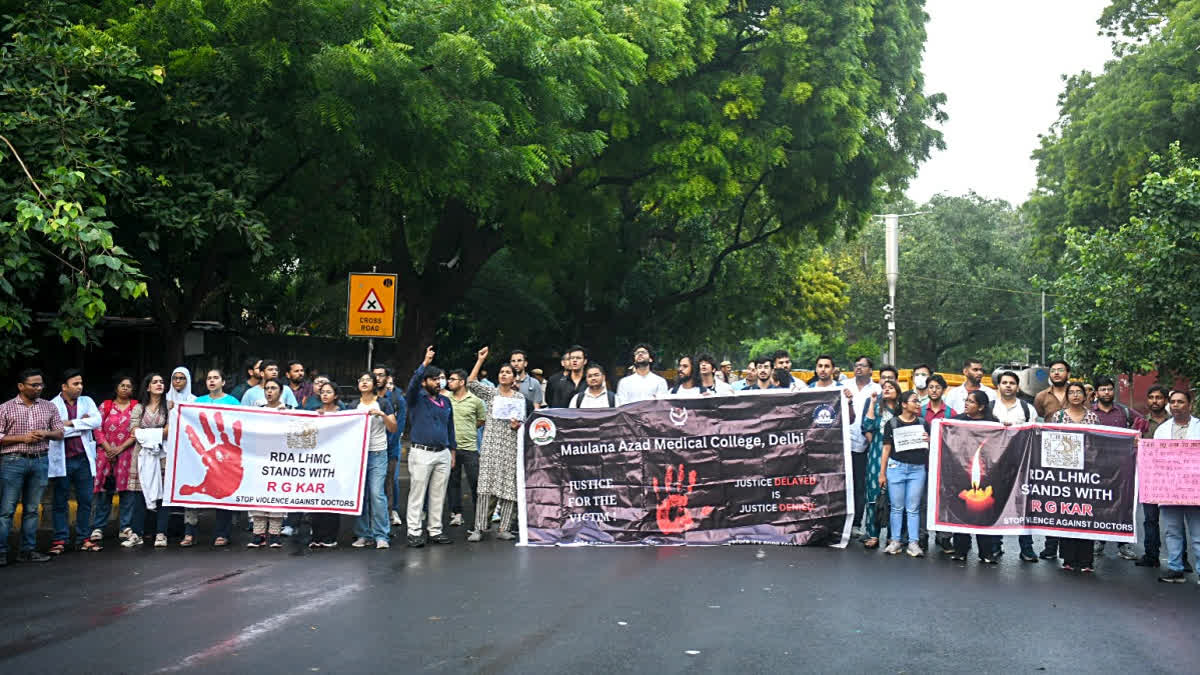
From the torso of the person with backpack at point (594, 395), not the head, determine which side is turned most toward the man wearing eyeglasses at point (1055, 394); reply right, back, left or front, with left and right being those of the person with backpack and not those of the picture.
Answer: left

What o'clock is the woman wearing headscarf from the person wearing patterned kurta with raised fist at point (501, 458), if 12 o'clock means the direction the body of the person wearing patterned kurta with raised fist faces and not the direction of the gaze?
The woman wearing headscarf is roughly at 3 o'clock from the person wearing patterned kurta with raised fist.

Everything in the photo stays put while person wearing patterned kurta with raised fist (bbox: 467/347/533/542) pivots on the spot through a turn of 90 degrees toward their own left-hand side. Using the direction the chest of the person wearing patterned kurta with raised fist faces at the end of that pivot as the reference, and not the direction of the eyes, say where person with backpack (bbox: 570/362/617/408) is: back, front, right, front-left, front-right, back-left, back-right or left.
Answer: front

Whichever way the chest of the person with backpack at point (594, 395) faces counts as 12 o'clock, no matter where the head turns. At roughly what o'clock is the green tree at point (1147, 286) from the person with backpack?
The green tree is roughly at 8 o'clock from the person with backpack.

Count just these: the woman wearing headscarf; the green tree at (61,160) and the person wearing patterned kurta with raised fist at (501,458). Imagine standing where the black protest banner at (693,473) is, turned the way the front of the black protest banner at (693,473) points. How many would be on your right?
3

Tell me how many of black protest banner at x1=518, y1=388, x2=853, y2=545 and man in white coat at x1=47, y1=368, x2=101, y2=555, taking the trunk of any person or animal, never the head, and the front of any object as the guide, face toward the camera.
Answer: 2

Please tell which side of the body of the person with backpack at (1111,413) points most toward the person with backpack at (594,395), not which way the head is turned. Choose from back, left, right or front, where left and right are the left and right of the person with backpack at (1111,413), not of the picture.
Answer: right

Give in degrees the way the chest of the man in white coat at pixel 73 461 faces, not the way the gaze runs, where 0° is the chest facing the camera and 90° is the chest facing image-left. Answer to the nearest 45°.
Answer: approximately 0°
